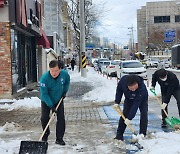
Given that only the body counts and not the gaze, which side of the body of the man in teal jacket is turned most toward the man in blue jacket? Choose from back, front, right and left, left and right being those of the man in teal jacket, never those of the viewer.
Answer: left

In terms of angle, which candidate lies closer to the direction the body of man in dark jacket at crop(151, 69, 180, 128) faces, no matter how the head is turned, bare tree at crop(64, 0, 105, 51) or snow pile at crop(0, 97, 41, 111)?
the snow pile

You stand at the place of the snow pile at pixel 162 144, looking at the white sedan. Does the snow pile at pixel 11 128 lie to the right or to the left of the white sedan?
left

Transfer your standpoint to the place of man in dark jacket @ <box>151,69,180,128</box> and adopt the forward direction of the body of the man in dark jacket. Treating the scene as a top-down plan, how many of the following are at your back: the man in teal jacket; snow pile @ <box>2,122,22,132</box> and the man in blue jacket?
0

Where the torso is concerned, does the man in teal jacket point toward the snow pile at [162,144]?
no

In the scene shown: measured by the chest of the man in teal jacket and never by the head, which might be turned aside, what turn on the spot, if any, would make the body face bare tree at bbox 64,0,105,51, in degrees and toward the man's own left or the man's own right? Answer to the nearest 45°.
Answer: approximately 180°

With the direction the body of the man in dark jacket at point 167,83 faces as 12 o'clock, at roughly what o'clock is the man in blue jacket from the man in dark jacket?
The man in blue jacket is roughly at 11 o'clock from the man in dark jacket.

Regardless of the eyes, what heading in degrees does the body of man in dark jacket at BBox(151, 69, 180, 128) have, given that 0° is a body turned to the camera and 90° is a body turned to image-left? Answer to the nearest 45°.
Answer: approximately 45°

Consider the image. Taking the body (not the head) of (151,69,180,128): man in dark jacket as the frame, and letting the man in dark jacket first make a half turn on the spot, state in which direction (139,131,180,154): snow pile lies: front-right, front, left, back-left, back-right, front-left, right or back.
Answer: back-right

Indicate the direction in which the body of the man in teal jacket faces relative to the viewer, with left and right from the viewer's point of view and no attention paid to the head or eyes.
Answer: facing the viewer

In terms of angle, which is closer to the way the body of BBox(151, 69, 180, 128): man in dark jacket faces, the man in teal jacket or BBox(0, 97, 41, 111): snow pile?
the man in teal jacket
